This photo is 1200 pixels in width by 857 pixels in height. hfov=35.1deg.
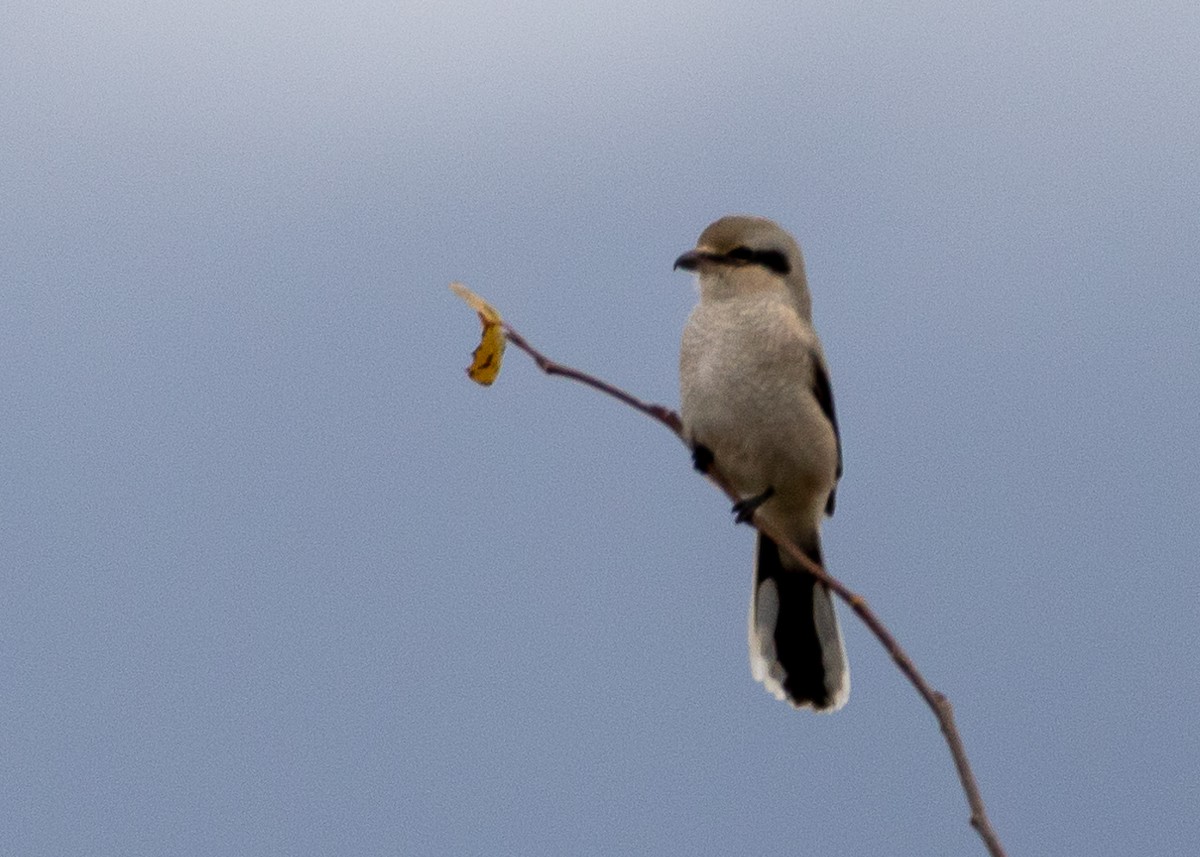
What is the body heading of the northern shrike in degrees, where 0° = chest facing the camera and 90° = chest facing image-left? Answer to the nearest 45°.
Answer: approximately 45°
